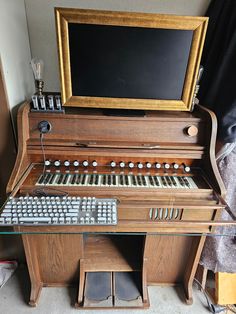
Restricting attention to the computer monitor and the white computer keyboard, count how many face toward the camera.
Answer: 2

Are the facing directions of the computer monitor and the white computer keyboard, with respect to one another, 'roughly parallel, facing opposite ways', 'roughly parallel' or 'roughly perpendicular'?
roughly parallel

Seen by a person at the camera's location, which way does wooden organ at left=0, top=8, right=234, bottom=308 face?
facing the viewer

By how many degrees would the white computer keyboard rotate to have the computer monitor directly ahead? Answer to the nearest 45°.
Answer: approximately 135° to its left

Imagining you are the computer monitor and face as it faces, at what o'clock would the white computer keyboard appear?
The white computer keyboard is roughly at 1 o'clock from the computer monitor.

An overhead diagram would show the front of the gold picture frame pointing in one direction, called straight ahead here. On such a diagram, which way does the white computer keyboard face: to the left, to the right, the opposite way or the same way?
the same way

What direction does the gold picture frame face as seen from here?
toward the camera

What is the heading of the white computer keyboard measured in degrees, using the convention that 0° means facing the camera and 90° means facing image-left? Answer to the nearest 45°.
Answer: approximately 0°

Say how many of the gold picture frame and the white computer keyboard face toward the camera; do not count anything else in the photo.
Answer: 2
